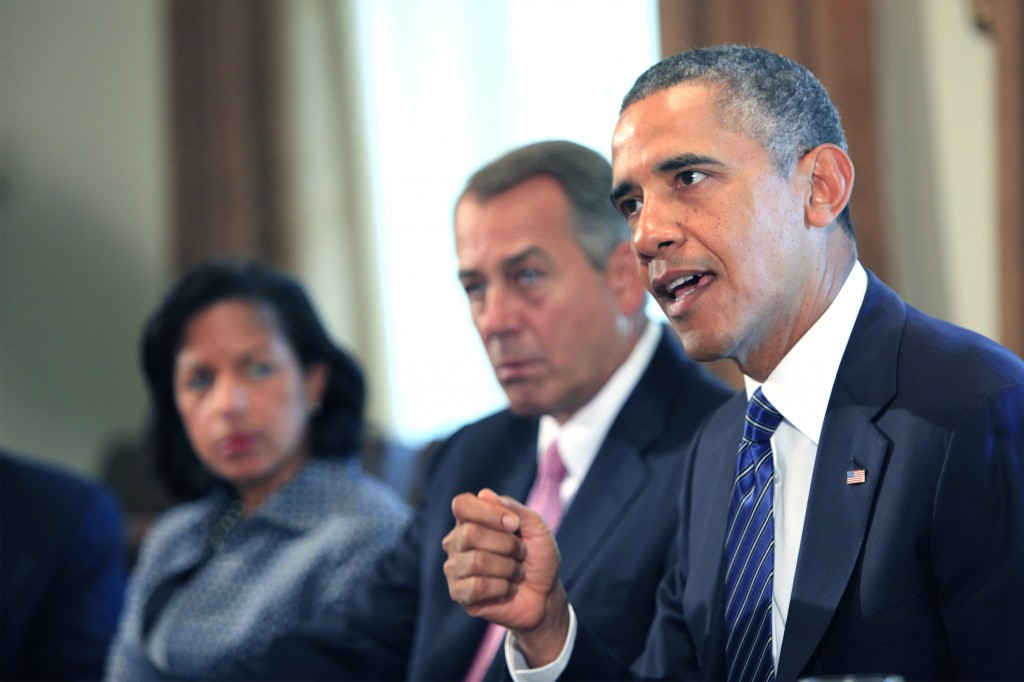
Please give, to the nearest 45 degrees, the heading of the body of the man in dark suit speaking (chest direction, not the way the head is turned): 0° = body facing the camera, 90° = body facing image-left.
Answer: approximately 45°

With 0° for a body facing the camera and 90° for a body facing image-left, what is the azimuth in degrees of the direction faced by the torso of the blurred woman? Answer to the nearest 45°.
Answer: approximately 45°

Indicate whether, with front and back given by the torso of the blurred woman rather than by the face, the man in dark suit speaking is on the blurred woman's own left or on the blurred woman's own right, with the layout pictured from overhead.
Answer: on the blurred woman's own left

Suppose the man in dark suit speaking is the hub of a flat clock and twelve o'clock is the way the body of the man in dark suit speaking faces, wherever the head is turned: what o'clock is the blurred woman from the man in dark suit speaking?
The blurred woman is roughly at 3 o'clock from the man in dark suit speaking.
